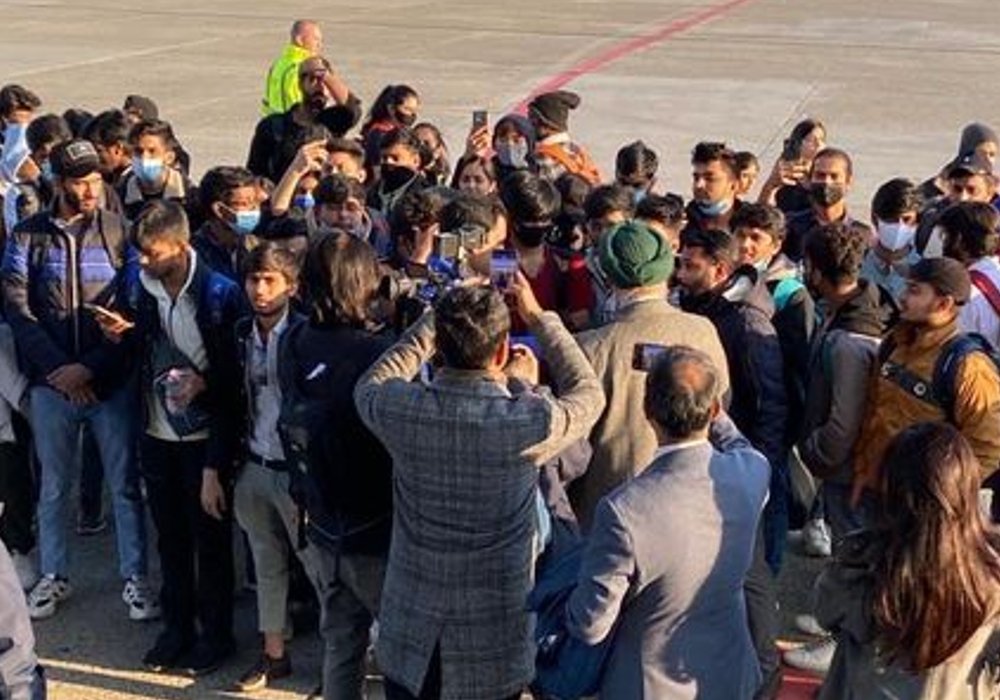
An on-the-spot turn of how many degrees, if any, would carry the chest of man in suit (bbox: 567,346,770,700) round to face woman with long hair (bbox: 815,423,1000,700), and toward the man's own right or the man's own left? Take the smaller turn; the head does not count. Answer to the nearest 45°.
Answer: approximately 135° to the man's own right

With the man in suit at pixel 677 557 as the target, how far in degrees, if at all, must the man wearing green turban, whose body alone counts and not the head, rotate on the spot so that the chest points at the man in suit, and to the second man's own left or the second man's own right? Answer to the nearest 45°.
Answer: approximately 180°

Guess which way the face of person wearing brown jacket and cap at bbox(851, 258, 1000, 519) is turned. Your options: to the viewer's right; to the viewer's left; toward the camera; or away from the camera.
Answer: to the viewer's left

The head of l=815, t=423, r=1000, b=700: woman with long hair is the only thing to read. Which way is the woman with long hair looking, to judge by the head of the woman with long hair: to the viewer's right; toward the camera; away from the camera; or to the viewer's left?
away from the camera

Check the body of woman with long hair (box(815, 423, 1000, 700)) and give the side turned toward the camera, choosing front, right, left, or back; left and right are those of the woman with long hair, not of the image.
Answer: back

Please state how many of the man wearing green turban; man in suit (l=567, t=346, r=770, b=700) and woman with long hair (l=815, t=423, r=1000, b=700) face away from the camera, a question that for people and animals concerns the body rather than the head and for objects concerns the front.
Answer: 3

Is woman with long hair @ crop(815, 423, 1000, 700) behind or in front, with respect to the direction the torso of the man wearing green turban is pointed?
behind

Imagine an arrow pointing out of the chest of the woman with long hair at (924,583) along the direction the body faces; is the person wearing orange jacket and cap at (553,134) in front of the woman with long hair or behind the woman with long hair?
in front

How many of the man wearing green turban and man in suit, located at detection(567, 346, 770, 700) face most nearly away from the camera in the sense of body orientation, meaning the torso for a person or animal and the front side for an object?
2

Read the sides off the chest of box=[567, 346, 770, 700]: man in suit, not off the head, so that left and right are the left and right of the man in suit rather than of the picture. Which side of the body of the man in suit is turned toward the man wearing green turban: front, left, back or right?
front

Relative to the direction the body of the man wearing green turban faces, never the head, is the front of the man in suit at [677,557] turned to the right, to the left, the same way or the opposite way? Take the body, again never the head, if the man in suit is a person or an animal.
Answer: the same way

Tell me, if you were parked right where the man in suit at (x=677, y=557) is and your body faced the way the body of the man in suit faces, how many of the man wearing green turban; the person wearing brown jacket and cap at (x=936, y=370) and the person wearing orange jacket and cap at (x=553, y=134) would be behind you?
0

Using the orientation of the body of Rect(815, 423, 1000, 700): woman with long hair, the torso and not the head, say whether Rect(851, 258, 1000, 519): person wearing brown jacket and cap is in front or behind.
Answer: in front

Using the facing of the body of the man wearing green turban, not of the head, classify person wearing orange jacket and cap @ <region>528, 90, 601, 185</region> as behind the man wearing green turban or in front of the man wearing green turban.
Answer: in front

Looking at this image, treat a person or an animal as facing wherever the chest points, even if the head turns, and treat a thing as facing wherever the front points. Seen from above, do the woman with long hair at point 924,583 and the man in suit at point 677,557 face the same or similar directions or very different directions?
same or similar directions

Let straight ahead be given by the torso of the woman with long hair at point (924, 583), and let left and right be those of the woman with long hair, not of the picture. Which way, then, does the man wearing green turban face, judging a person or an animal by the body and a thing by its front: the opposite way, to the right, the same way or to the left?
the same way

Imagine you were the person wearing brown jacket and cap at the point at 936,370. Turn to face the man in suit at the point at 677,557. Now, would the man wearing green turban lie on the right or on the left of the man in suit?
right

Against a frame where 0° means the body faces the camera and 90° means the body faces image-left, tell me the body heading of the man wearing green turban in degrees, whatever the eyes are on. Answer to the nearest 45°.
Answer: approximately 180°

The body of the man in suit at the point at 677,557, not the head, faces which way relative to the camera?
away from the camera
